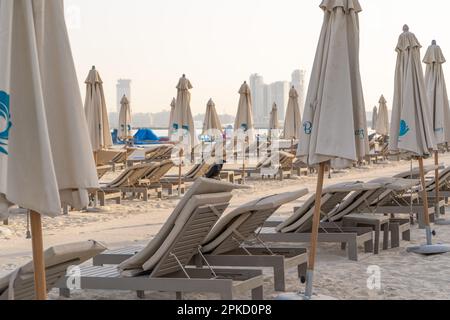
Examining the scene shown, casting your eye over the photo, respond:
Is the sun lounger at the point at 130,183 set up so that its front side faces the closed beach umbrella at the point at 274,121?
no

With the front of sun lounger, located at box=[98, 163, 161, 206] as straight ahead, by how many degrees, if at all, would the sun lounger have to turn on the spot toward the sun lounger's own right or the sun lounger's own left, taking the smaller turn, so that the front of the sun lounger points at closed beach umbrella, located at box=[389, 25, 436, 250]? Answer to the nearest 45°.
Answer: approximately 180°

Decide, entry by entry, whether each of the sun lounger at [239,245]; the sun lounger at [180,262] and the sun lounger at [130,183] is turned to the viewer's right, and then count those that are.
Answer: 0

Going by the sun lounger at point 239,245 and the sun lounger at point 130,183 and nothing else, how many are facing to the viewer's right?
0

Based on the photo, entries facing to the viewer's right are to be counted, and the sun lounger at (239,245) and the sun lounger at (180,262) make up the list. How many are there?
0

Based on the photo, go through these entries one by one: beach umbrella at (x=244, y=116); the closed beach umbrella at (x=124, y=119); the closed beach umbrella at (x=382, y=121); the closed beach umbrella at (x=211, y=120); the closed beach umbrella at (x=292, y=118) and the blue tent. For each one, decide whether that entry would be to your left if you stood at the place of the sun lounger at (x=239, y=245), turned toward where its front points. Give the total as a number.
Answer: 0

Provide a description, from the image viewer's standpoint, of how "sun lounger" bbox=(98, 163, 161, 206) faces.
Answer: facing away from the viewer and to the left of the viewer

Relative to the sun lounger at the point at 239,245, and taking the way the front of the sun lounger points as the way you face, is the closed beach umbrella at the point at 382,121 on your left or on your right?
on your right

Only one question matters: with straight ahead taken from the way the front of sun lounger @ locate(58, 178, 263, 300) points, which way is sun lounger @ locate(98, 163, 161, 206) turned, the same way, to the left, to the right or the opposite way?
the same way

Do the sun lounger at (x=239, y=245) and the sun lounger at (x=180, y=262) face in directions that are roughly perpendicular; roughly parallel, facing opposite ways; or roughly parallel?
roughly parallel

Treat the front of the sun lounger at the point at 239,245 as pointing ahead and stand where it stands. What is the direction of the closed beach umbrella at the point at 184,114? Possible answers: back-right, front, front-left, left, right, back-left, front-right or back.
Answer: front-right
